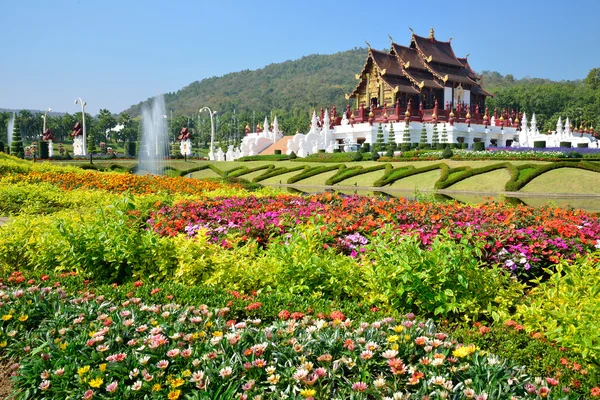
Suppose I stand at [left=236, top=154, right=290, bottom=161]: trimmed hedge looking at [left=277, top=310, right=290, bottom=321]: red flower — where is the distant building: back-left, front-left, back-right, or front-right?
back-left

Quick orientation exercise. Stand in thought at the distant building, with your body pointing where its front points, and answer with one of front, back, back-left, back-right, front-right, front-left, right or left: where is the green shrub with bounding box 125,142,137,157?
front-right

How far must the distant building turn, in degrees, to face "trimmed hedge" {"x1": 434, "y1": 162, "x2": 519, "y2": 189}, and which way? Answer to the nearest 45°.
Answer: approximately 45° to its left

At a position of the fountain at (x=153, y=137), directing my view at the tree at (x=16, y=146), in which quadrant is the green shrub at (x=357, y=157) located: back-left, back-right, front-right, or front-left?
back-right

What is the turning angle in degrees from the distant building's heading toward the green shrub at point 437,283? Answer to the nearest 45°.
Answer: approximately 45° to its left

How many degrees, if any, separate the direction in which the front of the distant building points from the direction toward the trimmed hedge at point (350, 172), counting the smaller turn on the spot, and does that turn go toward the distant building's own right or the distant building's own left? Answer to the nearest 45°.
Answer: approximately 45° to the distant building's own left

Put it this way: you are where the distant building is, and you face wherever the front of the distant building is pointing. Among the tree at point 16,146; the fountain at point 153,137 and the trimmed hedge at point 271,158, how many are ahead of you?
3

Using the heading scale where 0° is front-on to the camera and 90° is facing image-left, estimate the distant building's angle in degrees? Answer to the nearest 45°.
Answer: approximately 45°
